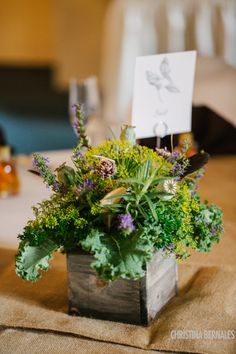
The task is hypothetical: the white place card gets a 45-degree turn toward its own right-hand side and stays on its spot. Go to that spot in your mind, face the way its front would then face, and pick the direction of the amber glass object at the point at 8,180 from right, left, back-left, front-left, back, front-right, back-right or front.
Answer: right

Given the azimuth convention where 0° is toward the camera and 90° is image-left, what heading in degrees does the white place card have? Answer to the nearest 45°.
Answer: approximately 0°
